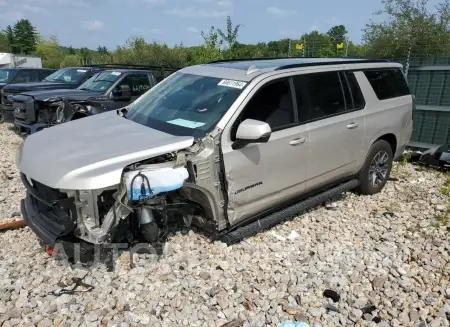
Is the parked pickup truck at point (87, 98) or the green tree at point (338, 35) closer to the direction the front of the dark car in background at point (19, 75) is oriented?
the parked pickup truck

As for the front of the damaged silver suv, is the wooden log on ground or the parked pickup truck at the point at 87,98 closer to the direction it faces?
the wooden log on ground

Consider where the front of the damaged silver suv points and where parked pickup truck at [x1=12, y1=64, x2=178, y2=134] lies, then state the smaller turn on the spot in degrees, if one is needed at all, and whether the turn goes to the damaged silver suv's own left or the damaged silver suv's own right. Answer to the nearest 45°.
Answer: approximately 90° to the damaged silver suv's own right

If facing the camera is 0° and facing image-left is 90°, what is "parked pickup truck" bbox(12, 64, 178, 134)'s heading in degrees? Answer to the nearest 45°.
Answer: approximately 45°

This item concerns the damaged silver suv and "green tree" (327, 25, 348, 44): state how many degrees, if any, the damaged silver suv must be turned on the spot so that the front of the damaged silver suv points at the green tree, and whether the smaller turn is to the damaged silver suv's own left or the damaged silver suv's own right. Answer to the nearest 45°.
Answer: approximately 135° to the damaged silver suv's own right

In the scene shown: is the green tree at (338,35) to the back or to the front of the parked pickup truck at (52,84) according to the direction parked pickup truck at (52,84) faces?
to the back

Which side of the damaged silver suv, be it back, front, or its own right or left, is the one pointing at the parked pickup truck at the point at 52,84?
right
